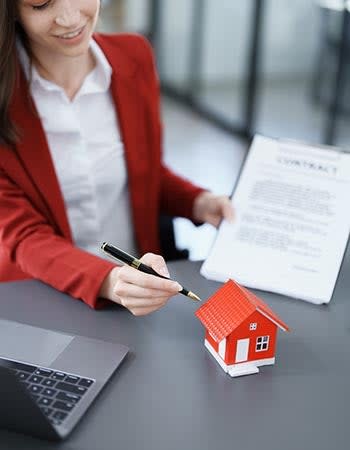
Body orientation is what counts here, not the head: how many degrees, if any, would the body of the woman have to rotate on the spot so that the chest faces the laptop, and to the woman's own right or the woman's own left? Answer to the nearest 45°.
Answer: approximately 45° to the woman's own right

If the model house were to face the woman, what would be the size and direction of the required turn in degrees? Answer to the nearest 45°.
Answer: approximately 180°

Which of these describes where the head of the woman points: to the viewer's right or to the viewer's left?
to the viewer's right
